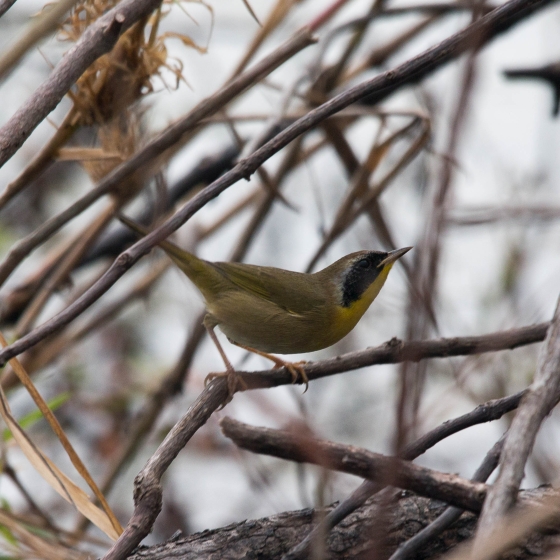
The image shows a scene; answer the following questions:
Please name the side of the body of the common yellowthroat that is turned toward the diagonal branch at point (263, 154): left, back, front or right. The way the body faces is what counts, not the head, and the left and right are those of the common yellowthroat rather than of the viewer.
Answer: right

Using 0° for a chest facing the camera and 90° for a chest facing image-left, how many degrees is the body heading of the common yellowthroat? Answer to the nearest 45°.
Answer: approximately 270°

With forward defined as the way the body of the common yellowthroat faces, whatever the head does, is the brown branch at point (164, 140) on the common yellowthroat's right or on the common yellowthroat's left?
on the common yellowthroat's right
